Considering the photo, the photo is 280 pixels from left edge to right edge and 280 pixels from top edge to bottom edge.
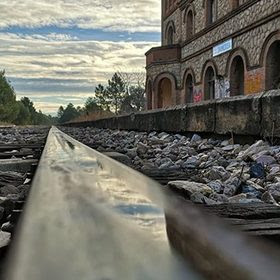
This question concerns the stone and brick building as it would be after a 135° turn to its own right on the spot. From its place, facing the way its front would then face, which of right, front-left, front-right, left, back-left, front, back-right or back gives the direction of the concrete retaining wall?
back

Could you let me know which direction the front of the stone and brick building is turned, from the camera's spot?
facing the viewer and to the left of the viewer
